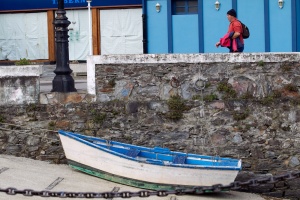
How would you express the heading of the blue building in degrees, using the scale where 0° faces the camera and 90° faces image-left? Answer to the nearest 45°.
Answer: approximately 0°

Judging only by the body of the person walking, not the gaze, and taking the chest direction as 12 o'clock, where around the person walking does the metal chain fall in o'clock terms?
The metal chain is roughly at 9 o'clock from the person walking.

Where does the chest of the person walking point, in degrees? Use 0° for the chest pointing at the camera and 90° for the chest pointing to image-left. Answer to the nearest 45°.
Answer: approximately 90°

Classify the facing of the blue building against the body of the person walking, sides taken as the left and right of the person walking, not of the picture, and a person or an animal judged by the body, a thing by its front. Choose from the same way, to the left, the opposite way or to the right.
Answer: to the left

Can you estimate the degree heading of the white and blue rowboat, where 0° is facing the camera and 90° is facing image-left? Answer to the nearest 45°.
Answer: approximately 90°

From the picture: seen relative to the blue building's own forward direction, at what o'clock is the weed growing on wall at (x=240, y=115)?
The weed growing on wall is roughly at 12 o'clock from the blue building.

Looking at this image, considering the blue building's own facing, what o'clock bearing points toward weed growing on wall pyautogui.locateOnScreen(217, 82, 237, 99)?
The weed growing on wall is roughly at 12 o'clock from the blue building.

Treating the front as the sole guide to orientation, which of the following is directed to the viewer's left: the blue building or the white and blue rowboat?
the white and blue rowboat

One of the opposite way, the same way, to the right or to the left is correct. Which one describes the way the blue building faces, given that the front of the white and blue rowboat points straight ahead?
to the left

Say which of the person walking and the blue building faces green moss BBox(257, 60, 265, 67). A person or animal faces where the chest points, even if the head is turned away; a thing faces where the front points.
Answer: the blue building
